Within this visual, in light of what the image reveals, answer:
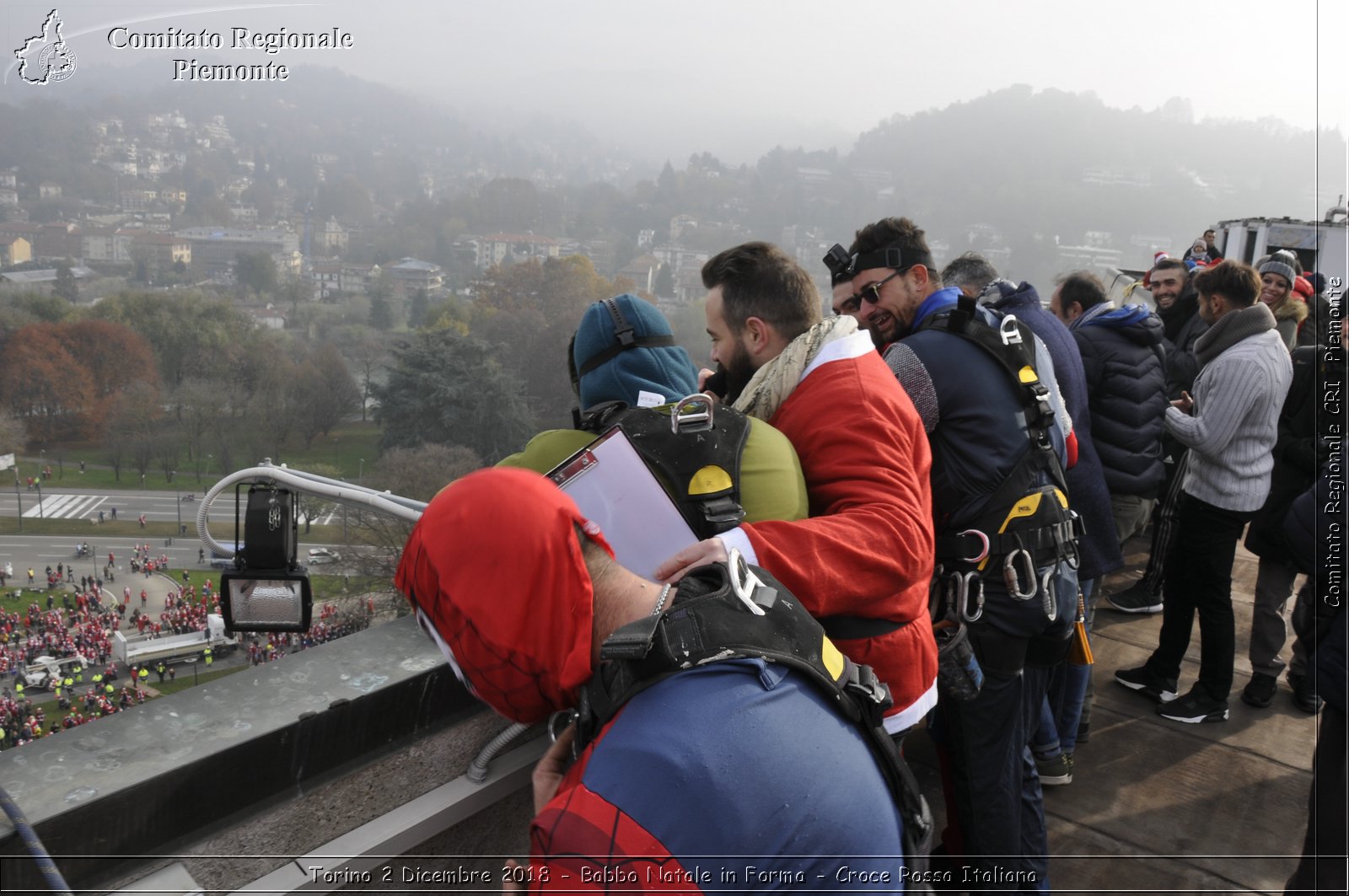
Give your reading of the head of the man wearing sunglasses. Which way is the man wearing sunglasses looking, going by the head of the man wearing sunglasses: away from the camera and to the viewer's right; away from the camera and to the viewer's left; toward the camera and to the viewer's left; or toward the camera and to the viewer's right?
toward the camera and to the viewer's left

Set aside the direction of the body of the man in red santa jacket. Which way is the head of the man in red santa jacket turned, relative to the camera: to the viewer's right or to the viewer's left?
to the viewer's left

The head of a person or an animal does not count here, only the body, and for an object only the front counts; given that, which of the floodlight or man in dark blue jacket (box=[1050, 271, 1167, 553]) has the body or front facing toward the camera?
the floodlight

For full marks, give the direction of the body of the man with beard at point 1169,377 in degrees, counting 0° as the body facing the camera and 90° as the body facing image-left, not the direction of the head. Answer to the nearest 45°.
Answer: approximately 45°

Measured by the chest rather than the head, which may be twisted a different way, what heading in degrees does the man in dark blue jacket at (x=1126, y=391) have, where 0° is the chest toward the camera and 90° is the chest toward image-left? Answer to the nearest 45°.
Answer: approximately 135°

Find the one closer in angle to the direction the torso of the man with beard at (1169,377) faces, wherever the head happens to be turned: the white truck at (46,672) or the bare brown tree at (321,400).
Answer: the white truck

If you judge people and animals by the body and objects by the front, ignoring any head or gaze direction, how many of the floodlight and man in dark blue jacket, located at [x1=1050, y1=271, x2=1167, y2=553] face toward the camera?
1

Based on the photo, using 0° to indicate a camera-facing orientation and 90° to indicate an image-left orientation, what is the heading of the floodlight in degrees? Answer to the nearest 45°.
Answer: approximately 0°

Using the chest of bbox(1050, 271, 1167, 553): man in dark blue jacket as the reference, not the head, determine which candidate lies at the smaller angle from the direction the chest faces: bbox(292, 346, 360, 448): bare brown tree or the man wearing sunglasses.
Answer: the bare brown tree

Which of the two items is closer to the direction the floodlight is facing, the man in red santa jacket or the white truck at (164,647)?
the man in red santa jacket
